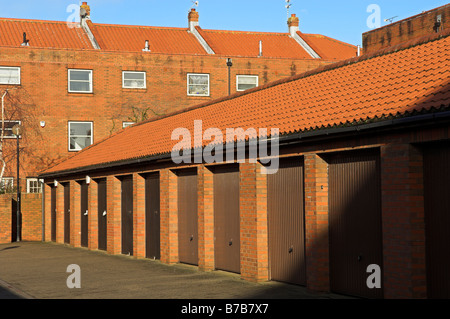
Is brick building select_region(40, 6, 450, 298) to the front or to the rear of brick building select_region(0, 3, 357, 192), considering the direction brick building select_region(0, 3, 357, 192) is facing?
to the front

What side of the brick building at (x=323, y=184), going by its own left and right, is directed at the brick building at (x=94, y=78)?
right

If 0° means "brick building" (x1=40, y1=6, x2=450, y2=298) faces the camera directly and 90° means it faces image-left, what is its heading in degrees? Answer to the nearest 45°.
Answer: approximately 45°

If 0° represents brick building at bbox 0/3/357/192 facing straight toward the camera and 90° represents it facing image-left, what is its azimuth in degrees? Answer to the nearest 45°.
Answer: approximately 0°

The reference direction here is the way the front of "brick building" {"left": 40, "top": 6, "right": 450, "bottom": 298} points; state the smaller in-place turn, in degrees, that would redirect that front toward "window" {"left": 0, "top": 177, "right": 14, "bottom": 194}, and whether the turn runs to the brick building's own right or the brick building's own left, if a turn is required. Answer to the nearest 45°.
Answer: approximately 90° to the brick building's own right
